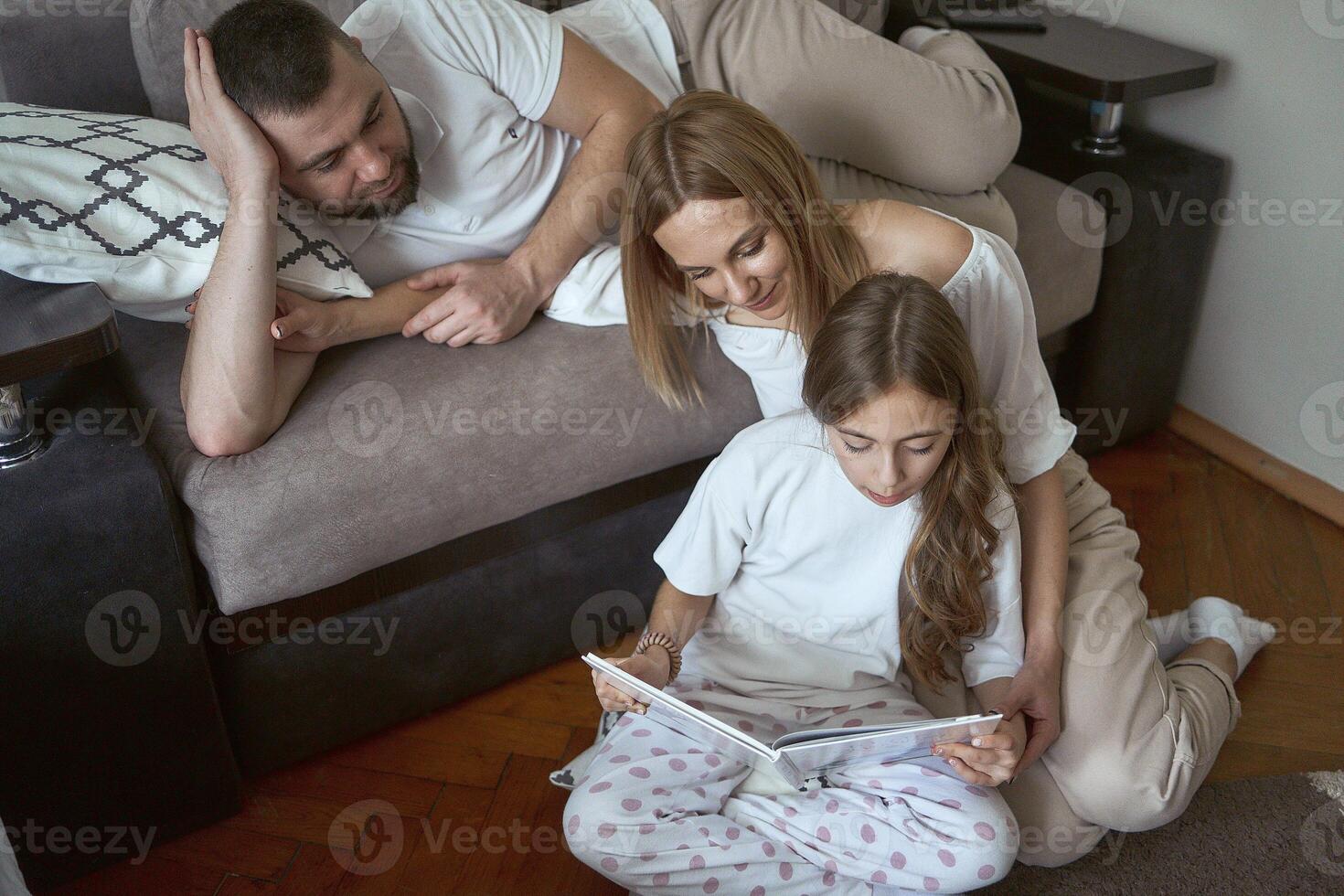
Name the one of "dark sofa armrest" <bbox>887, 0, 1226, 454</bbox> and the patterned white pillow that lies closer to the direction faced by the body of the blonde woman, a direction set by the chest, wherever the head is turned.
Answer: the patterned white pillow

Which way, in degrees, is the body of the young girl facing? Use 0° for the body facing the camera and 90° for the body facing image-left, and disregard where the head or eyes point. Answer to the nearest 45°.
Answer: approximately 0°

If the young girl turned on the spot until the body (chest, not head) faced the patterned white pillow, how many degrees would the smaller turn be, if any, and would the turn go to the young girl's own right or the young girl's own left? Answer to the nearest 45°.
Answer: approximately 90° to the young girl's own right

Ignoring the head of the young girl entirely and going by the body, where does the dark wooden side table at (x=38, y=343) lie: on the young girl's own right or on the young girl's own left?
on the young girl's own right

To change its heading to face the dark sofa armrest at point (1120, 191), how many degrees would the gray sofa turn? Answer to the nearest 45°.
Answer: approximately 90° to its left

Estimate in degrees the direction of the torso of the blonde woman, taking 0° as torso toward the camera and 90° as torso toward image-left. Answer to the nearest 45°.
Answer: approximately 45°

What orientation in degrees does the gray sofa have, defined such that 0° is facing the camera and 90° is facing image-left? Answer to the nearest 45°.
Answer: approximately 315°
